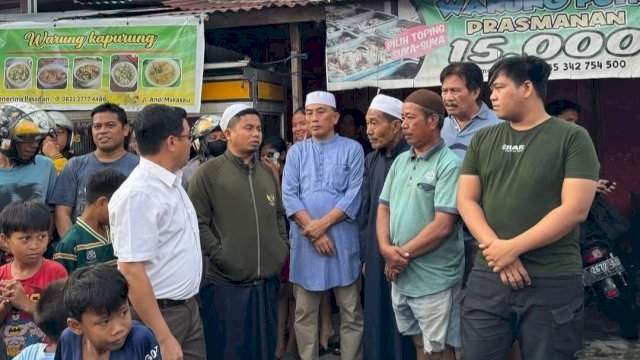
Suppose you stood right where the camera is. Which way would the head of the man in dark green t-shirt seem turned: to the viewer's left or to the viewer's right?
to the viewer's left

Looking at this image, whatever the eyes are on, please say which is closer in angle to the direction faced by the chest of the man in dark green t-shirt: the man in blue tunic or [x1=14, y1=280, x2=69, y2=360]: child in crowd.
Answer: the child in crowd

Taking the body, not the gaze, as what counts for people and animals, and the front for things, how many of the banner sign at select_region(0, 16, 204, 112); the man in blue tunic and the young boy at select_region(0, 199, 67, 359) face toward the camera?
3

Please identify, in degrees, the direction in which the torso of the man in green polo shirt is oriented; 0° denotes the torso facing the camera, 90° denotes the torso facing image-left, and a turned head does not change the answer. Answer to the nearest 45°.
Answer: approximately 45°

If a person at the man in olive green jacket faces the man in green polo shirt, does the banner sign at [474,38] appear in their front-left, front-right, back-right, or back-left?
front-left

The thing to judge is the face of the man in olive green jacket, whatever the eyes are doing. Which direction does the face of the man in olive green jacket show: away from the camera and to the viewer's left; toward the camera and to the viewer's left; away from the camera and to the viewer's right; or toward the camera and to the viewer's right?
toward the camera and to the viewer's right

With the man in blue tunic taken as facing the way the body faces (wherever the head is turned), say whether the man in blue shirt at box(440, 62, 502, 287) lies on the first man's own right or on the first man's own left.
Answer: on the first man's own left

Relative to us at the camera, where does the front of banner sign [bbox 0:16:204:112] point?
facing the viewer

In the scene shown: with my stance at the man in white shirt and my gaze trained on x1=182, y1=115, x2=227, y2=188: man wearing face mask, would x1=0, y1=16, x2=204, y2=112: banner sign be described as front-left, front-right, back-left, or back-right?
front-left

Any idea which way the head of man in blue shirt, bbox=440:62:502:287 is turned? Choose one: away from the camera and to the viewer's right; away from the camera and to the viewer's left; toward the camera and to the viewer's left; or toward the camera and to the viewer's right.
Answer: toward the camera and to the viewer's left

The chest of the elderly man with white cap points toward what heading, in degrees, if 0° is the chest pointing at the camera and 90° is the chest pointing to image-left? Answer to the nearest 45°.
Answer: approximately 45°

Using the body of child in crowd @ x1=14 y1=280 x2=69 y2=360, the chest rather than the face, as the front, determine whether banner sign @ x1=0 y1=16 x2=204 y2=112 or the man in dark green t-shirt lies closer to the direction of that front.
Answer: the banner sign

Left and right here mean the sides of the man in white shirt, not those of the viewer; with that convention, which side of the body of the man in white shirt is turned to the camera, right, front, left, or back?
right

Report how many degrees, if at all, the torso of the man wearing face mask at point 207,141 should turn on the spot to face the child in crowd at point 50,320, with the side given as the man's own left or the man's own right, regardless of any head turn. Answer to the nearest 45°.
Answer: approximately 45° to the man's own right

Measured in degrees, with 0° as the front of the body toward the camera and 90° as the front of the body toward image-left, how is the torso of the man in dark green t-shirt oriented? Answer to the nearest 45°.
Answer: approximately 45°

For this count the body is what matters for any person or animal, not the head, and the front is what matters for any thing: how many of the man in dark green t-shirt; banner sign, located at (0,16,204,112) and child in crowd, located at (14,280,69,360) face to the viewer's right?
0
